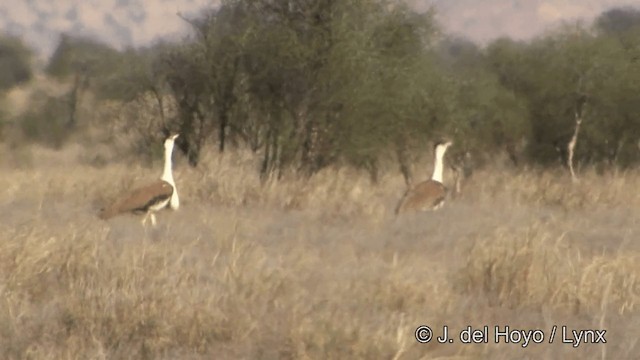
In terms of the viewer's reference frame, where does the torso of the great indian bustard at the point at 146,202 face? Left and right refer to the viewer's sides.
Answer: facing to the right of the viewer

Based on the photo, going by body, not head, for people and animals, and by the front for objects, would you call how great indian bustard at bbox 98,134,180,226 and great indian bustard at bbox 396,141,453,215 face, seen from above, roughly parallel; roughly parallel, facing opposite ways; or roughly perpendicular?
roughly parallel

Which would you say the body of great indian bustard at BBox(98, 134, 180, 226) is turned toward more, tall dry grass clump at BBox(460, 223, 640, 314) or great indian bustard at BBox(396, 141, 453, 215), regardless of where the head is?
the great indian bustard

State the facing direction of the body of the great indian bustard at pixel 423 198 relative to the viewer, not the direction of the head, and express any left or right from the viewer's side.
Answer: facing to the right of the viewer

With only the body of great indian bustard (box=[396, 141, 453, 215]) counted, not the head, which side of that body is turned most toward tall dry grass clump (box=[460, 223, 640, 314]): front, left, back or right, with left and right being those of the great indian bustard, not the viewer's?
right

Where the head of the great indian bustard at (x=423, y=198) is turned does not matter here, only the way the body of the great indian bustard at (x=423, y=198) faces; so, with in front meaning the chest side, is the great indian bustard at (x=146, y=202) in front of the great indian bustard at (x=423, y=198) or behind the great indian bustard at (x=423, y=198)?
behind

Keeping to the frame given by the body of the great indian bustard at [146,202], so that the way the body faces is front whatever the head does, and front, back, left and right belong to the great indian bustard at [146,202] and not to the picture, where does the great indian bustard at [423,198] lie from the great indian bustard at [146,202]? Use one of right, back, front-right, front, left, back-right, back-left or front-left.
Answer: front

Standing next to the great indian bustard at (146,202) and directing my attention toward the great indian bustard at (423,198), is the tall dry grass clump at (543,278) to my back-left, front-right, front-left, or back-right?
front-right

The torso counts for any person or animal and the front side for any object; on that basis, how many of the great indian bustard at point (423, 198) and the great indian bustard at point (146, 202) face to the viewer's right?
2

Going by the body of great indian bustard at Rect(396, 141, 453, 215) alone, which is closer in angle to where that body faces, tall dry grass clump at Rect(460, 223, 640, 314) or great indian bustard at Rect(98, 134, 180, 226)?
the tall dry grass clump

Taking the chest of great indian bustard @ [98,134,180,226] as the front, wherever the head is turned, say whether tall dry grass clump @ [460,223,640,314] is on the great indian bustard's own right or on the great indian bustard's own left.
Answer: on the great indian bustard's own right
